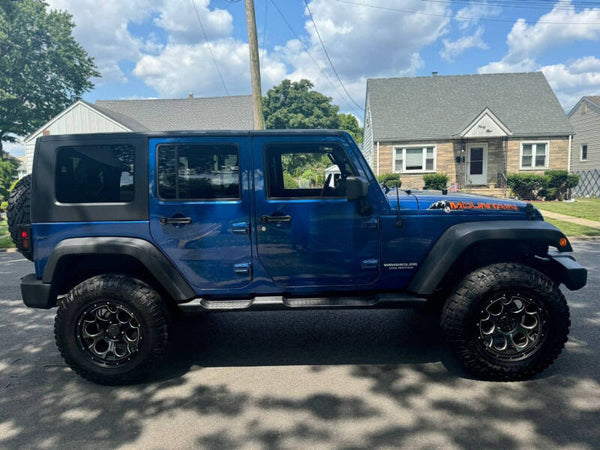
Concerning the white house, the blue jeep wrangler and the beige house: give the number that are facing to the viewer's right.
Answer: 1

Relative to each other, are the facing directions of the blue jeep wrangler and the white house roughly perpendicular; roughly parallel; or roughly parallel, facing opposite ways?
roughly perpendicular

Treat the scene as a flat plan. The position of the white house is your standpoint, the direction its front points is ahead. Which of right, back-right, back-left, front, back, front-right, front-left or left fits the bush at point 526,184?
front-left

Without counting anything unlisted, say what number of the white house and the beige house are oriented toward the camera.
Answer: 2

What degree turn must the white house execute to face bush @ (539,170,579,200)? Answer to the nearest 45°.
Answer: approximately 45° to its left

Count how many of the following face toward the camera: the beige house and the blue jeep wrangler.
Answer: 1

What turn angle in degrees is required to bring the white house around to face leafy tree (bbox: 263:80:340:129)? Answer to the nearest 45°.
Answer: approximately 135° to its left

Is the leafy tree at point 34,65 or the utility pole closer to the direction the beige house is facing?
the utility pole

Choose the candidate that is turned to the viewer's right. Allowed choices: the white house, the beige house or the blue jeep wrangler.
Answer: the blue jeep wrangler

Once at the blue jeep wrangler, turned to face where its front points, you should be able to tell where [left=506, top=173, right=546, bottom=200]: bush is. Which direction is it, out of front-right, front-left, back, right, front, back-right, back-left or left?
front-left

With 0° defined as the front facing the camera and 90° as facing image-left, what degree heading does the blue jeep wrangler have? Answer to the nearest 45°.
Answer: approximately 270°

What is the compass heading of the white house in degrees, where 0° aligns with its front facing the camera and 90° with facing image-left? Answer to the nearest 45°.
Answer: approximately 0°

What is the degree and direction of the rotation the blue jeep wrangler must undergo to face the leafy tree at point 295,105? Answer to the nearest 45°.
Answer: approximately 90° to its left

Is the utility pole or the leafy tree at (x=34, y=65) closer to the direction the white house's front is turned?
the utility pole

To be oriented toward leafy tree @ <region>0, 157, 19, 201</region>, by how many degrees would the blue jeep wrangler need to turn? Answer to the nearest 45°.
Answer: approximately 135° to its left
